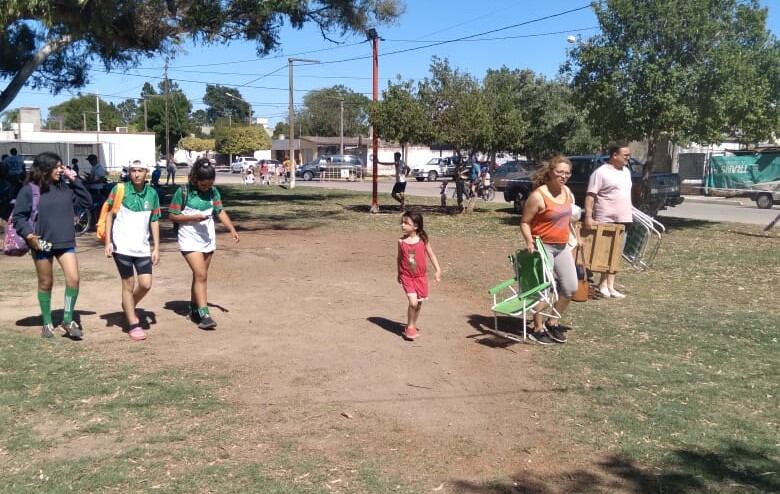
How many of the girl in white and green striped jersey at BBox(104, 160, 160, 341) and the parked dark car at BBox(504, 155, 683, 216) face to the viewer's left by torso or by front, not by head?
1

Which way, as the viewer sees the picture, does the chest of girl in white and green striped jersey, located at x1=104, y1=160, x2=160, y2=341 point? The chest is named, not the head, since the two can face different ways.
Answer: toward the camera

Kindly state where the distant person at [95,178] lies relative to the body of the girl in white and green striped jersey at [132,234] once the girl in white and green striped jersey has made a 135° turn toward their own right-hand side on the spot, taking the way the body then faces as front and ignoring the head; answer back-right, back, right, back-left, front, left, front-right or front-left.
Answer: front-right

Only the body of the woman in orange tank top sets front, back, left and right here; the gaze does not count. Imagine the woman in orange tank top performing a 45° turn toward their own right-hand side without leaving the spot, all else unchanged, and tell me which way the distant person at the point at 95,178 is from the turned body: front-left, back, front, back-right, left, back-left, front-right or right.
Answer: back-right

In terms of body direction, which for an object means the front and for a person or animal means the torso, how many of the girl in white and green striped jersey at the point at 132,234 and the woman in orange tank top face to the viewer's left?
0

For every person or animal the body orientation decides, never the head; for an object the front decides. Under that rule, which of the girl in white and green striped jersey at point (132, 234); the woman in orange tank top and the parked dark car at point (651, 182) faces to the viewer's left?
the parked dark car

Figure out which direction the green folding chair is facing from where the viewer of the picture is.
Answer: facing the viewer and to the left of the viewer

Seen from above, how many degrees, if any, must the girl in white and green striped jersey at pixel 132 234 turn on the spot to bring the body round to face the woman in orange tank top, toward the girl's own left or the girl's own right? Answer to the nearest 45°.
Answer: approximately 90° to the girl's own left

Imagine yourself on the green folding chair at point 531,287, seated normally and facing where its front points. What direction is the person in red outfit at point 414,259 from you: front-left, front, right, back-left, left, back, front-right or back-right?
front-right

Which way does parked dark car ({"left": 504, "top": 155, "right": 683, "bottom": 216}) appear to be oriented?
to the viewer's left

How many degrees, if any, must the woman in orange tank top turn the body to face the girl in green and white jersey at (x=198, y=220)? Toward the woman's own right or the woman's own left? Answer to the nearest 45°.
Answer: approximately 135° to the woman's own right

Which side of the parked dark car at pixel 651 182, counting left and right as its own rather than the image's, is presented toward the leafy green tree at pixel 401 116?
front

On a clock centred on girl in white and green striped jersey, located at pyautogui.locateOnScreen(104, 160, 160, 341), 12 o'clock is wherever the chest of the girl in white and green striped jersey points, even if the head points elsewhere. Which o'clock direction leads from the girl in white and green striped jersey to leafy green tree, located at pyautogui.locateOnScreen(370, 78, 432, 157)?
The leafy green tree is roughly at 7 o'clock from the girl in white and green striped jersey.

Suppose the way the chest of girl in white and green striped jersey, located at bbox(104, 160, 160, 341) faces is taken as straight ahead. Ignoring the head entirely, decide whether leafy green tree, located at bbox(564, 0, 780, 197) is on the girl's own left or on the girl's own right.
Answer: on the girl's own left

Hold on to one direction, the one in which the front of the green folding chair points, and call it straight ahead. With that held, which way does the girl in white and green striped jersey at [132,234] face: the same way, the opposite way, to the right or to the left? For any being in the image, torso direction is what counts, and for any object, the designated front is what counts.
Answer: to the left

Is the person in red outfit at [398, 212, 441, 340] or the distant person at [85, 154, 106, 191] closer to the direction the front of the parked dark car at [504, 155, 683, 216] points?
the distant person
